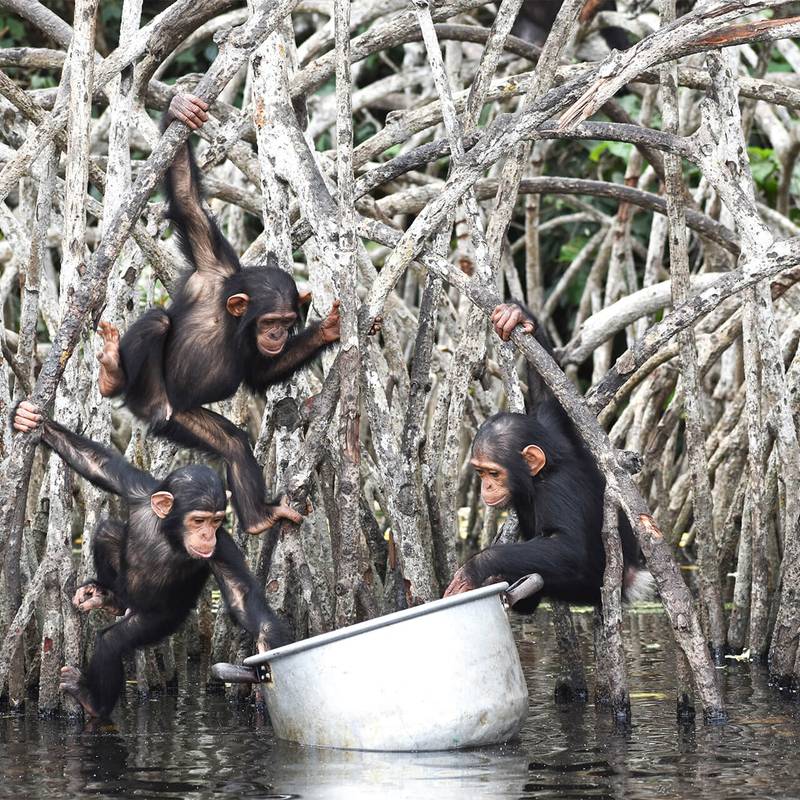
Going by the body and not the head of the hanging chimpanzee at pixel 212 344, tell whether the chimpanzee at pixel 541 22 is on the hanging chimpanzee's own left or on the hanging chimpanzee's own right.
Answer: on the hanging chimpanzee's own left

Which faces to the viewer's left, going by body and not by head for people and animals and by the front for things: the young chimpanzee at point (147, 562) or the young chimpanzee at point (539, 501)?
the young chimpanzee at point (539, 501)

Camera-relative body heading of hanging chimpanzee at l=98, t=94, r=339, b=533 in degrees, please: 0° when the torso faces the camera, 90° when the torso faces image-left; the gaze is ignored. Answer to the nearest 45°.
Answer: approximately 315°

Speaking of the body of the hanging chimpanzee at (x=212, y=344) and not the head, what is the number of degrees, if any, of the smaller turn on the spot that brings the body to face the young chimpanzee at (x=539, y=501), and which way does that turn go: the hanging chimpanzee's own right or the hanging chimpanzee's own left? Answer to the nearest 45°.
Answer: approximately 45° to the hanging chimpanzee's own left

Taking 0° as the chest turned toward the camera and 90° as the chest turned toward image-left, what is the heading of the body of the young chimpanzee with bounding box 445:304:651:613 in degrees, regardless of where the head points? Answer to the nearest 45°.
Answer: approximately 90°
